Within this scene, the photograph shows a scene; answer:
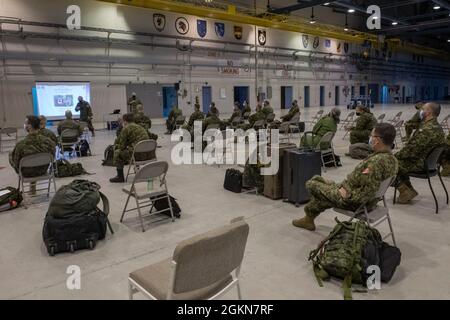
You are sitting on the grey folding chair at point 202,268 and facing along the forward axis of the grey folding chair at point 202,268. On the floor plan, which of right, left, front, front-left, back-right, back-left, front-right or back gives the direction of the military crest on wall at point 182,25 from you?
front-right

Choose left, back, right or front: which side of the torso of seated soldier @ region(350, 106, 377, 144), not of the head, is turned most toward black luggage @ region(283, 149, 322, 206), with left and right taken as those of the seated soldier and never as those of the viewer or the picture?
left

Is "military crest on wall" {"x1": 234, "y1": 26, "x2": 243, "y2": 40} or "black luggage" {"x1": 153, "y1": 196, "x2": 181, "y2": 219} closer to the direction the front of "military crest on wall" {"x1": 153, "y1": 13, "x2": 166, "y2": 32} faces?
the black luggage

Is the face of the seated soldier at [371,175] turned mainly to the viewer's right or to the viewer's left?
to the viewer's left

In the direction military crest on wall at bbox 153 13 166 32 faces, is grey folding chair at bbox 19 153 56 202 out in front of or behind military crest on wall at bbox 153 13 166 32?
in front

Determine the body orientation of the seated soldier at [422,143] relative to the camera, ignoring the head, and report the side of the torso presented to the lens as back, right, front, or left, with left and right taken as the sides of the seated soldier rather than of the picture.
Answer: left

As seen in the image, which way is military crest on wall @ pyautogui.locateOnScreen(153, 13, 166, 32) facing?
toward the camera

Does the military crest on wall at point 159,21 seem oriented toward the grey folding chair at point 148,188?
yes

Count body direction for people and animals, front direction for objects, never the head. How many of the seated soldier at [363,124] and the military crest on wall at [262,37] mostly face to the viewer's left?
1

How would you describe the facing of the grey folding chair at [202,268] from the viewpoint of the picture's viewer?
facing away from the viewer and to the left of the viewer

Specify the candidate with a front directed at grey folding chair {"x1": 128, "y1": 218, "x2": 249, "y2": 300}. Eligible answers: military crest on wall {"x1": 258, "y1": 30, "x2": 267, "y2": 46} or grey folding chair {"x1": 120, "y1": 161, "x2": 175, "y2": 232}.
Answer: the military crest on wall

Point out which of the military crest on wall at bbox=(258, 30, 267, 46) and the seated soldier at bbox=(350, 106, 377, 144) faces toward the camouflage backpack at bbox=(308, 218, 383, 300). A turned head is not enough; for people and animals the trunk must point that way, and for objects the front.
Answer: the military crest on wall

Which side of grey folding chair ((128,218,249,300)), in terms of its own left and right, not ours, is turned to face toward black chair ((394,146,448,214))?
right

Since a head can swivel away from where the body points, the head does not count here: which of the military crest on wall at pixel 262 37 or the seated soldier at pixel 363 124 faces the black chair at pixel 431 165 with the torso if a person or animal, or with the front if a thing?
the military crest on wall

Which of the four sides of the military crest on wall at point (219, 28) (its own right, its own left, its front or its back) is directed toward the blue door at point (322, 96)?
left

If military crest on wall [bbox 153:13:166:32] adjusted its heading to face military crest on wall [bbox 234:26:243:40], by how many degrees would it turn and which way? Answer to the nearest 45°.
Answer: approximately 135° to its left

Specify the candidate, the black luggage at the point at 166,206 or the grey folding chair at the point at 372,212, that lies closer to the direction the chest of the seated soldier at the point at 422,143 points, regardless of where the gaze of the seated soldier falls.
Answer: the black luggage
